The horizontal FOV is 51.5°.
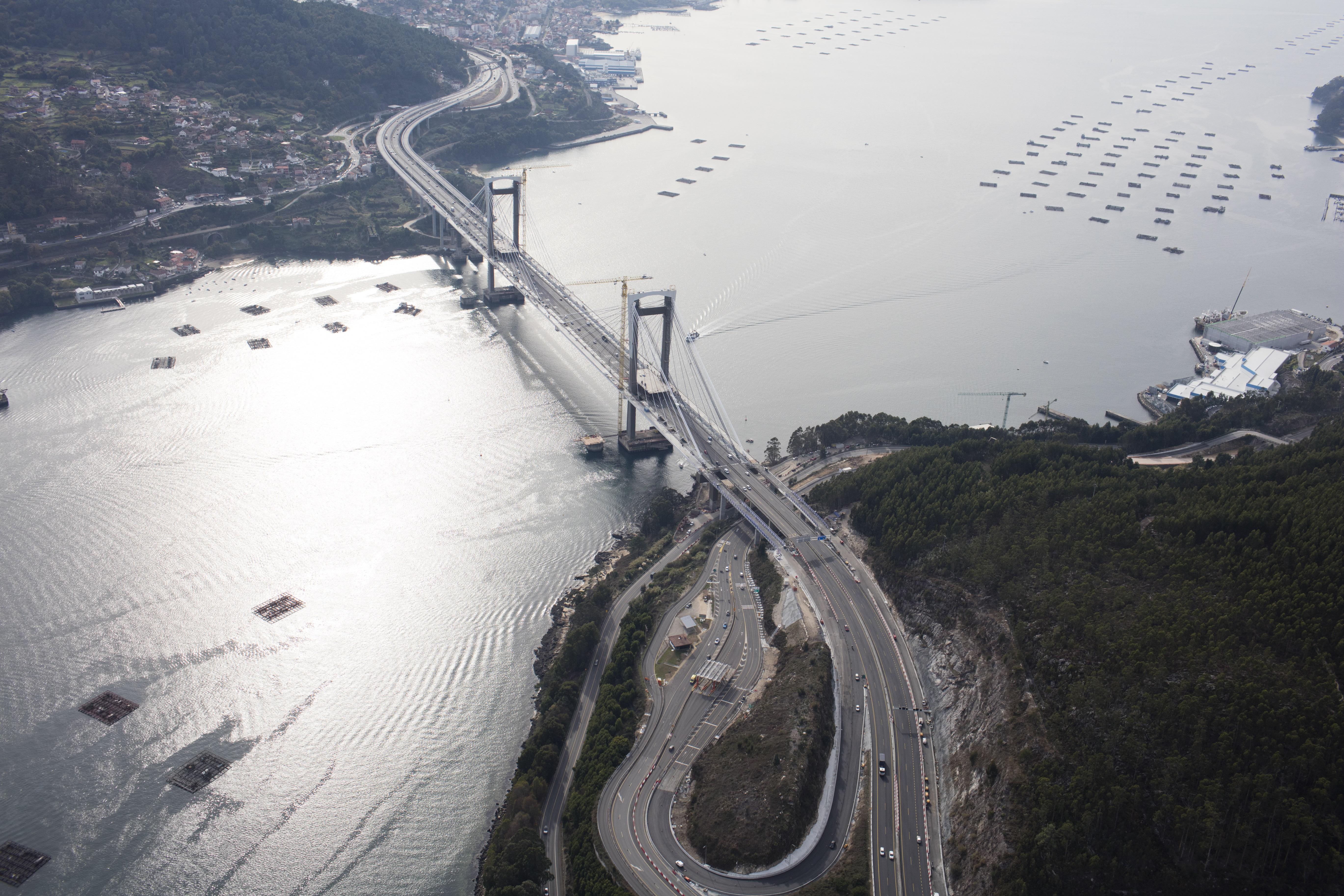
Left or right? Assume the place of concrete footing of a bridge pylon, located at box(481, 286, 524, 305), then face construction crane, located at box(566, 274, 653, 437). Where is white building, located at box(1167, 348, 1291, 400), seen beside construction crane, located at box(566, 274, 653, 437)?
left

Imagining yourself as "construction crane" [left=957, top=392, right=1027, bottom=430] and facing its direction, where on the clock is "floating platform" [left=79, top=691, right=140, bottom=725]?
The floating platform is roughly at 10 o'clock from the construction crane.

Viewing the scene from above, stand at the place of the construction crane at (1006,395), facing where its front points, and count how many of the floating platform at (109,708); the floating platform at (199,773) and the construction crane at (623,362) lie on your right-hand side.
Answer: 0

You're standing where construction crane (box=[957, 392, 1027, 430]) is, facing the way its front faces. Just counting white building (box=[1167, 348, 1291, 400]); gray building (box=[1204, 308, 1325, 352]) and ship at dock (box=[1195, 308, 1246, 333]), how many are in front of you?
0

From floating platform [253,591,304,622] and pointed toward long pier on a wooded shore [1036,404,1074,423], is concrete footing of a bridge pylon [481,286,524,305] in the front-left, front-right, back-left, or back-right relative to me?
front-left

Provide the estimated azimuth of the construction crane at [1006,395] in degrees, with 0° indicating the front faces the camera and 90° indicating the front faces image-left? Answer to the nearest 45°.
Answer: approximately 90°

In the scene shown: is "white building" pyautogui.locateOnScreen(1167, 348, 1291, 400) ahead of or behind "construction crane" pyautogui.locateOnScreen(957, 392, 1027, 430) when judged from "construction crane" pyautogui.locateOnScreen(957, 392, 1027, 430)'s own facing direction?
behind

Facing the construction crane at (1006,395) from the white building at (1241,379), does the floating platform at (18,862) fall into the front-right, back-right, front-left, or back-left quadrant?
front-left

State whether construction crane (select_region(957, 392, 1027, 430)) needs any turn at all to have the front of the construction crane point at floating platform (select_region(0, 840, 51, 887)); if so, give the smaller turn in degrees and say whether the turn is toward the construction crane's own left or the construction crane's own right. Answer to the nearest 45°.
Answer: approximately 45° to the construction crane's own left
